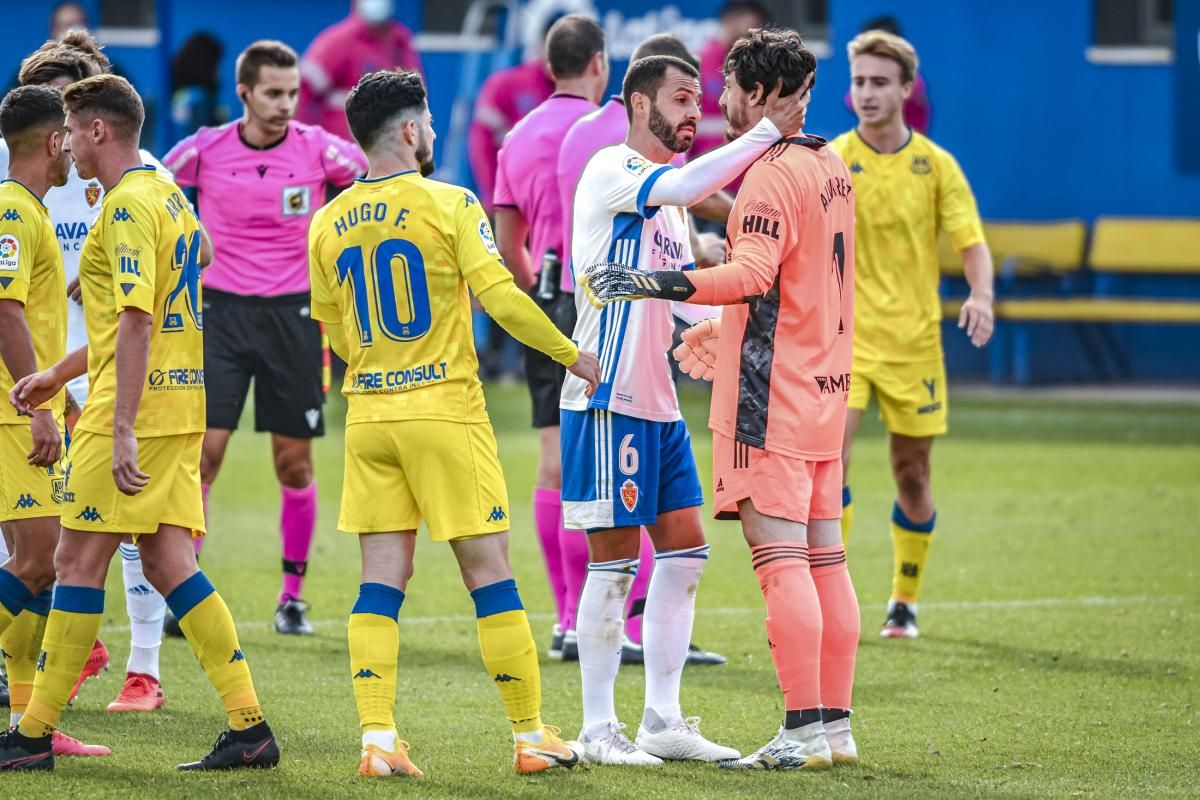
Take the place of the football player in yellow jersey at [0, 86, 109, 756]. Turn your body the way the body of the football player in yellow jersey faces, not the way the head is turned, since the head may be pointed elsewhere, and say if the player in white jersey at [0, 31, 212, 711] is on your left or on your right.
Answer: on your left

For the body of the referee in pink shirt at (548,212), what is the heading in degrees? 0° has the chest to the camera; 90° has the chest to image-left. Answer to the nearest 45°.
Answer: approximately 225°

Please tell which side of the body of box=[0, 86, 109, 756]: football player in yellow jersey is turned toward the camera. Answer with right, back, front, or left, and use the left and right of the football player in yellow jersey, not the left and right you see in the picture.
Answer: right

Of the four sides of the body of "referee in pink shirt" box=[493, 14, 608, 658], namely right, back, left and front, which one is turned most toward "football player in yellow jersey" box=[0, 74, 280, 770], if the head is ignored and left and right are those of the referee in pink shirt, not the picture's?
back

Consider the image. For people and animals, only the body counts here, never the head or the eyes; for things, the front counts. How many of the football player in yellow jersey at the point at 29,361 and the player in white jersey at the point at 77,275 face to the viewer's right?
1

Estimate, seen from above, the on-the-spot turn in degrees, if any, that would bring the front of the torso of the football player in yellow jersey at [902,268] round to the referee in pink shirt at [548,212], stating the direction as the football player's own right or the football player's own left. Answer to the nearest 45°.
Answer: approximately 90° to the football player's own right

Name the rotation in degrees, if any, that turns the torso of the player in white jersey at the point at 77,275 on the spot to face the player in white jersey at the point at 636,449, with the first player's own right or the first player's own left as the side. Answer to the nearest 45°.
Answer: approximately 45° to the first player's own left

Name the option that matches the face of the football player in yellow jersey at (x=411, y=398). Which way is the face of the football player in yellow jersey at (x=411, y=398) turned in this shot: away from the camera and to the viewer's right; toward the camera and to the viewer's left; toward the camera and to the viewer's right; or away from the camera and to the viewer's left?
away from the camera and to the viewer's right

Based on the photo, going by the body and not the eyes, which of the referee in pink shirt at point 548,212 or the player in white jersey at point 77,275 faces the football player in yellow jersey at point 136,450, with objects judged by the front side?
the player in white jersey
